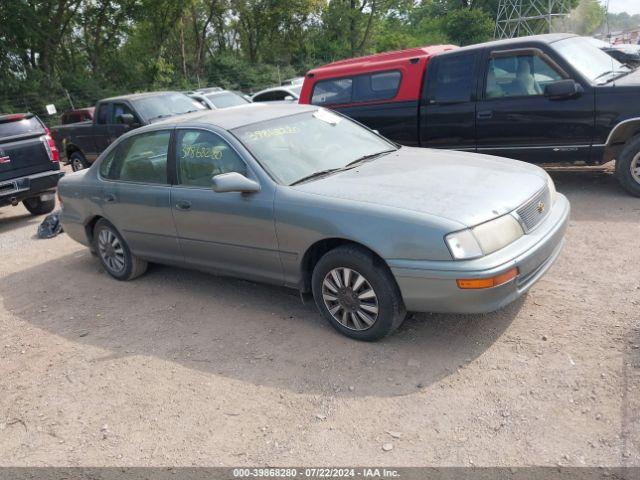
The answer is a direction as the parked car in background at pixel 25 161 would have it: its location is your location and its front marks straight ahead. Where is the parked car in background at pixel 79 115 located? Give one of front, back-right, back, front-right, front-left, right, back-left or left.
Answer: front-right

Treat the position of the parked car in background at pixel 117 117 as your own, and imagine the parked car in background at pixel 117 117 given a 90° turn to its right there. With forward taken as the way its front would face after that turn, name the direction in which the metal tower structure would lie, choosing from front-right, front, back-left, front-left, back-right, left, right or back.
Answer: back

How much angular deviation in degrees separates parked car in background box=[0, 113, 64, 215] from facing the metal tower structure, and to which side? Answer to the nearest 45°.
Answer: approximately 90° to its right

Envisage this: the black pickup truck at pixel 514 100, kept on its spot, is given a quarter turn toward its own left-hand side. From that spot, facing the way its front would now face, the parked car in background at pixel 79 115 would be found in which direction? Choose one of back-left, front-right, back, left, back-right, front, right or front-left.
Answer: left

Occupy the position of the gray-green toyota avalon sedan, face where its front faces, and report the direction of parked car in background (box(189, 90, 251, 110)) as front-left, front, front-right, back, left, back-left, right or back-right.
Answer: back-left

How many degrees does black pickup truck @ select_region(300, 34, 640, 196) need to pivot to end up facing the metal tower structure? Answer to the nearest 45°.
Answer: approximately 135° to its left

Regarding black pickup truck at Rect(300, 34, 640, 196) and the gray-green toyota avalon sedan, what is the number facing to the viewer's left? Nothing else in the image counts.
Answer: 0

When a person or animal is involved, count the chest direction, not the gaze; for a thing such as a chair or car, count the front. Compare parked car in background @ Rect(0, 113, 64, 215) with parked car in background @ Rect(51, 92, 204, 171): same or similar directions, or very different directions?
very different directions

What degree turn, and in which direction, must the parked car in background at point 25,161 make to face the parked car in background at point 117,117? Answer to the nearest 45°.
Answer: approximately 90° to its right

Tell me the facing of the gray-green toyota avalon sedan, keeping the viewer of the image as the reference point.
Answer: facing the viewer and to the right of the viewer

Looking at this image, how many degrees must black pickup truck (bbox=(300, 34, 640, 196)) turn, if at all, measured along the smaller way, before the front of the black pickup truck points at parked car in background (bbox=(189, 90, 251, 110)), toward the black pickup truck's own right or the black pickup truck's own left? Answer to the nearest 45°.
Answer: approximately 180°

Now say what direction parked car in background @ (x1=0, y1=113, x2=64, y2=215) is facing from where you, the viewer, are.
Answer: facing away from the viewer and to the left of the viewer

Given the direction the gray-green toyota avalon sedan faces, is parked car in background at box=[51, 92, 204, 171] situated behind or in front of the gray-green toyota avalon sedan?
behind
